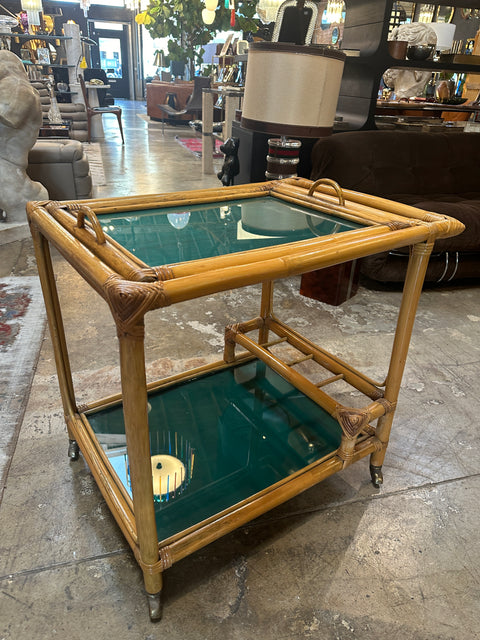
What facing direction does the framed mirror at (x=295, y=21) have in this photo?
toward the camera

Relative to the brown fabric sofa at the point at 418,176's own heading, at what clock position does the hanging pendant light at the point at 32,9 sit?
The hanging pendant light is roughly at 4 o'clock from the brown fabric sofa.

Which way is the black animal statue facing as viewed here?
to the viewer's left

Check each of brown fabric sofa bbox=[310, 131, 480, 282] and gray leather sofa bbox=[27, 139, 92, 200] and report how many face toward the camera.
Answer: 1

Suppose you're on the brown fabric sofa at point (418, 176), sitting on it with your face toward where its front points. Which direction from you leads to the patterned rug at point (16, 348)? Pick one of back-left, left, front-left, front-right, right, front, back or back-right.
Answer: front-right

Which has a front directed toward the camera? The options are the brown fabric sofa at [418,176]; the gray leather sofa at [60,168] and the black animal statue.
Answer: the brown fabric sofa at [418,176]

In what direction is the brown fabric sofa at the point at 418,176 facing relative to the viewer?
toward the camera

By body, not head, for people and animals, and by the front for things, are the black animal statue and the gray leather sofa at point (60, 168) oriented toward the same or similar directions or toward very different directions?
very different directions

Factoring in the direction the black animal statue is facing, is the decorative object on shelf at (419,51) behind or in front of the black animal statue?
behind

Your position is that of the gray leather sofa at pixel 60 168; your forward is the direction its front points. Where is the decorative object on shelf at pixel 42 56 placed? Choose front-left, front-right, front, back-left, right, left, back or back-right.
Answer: left

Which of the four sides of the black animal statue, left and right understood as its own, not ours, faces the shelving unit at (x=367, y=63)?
back

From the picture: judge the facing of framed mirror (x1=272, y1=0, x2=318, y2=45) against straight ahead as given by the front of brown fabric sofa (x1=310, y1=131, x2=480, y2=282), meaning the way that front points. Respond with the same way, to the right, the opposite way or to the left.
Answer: the same way

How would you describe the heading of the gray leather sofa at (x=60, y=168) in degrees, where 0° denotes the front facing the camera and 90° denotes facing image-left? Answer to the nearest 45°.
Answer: approximately 270°

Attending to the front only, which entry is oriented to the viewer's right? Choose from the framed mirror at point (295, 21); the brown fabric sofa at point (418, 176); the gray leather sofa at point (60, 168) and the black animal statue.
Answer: the gray leather sofa at point (60, 168)

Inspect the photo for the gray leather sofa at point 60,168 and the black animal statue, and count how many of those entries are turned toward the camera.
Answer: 0
